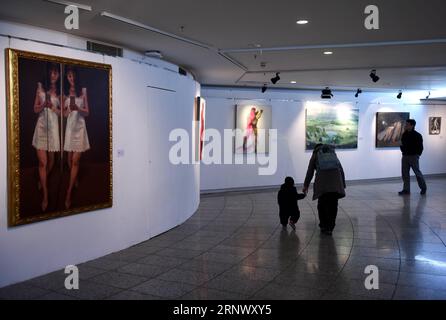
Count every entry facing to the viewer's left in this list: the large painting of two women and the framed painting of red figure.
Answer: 0

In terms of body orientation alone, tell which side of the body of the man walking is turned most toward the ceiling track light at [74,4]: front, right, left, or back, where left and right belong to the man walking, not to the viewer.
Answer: left

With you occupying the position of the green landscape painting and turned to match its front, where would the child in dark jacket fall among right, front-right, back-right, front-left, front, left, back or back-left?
front

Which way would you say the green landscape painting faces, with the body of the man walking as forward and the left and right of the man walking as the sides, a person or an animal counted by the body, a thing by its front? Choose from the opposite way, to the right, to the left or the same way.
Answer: to the left

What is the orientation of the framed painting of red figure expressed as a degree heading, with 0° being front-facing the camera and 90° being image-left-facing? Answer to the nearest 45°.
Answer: approximately 0°

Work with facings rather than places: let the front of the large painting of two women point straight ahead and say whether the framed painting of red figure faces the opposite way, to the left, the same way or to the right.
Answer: to the right

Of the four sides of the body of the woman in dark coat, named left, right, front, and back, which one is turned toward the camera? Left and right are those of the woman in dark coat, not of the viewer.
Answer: back

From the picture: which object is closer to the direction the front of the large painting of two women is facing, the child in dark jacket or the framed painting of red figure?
the child in dark jacket

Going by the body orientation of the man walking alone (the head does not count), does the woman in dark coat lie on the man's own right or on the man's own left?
on the man's own left

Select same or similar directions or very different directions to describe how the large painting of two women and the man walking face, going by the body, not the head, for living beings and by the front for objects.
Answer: very different directions

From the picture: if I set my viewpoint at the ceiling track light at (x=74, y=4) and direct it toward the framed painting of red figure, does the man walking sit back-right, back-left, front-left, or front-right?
front-right

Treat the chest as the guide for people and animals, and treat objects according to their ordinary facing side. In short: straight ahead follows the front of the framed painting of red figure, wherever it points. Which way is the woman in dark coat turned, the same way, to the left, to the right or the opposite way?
the opposite way

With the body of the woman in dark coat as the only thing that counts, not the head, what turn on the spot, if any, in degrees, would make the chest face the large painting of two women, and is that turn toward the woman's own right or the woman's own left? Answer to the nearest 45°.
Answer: approximately 135° to the woman's own left

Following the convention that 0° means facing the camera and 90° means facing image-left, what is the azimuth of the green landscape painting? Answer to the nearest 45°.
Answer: approximately 0°

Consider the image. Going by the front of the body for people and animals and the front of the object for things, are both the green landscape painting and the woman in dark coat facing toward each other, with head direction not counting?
yes

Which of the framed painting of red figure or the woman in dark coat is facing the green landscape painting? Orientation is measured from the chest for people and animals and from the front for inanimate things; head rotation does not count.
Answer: the woman in dark coat

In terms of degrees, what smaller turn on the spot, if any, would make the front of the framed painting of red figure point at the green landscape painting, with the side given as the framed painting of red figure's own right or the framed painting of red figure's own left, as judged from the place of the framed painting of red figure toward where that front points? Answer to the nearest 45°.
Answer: approximately 135° to the framed painting of red figure's own left
